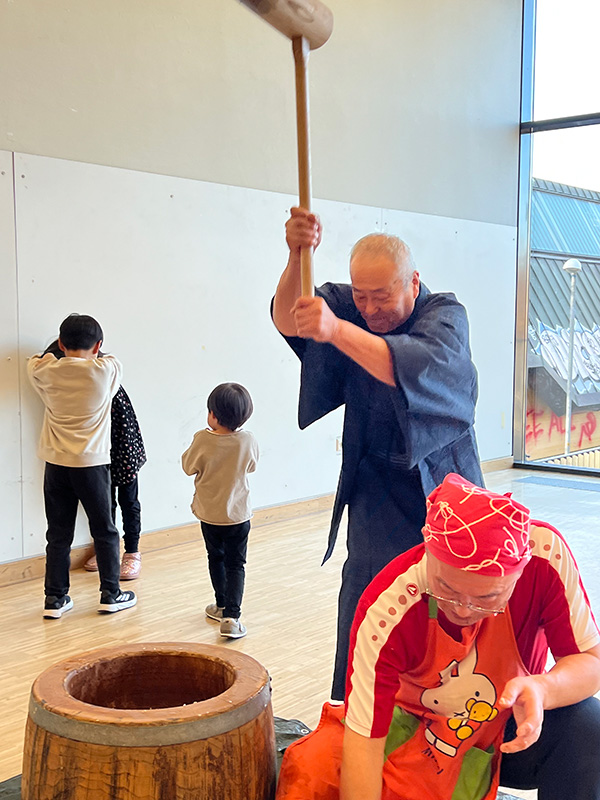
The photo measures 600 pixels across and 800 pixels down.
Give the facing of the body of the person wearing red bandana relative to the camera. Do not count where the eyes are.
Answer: toward the camera

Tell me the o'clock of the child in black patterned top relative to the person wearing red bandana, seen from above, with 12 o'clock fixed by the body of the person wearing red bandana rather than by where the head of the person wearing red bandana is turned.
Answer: The child in black patterned top is roughly at 5 o'clock from the person wearing red bandana.

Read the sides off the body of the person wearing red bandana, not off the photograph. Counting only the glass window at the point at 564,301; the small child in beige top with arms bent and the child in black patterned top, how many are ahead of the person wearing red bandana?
0

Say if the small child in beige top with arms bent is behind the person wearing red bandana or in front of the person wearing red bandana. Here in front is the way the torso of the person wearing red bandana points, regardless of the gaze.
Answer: behind

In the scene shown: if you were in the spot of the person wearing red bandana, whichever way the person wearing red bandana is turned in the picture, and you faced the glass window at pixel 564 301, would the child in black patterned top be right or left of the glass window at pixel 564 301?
left

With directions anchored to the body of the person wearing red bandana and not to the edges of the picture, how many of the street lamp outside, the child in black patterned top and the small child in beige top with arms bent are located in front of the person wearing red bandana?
0

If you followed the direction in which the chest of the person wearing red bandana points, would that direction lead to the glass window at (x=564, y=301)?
no

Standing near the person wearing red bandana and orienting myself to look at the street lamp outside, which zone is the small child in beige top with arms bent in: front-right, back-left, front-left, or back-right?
front-left

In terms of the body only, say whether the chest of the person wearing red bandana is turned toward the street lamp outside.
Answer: no
